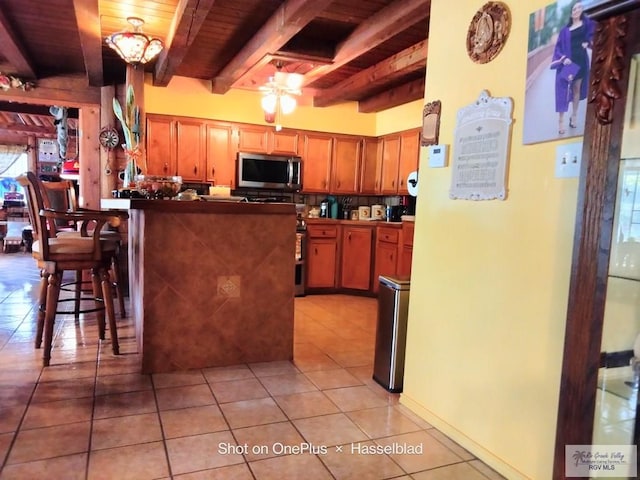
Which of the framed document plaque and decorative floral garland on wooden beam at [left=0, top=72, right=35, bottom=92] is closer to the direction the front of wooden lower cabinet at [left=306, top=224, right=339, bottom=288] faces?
the framed document plaque

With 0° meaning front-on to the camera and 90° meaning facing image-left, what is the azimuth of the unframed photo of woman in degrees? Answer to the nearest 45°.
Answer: approximately 45°

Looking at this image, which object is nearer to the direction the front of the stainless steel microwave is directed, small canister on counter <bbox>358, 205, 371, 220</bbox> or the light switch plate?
the light switch plate

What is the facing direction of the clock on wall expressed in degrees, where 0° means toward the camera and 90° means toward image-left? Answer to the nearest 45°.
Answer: approximately 0°

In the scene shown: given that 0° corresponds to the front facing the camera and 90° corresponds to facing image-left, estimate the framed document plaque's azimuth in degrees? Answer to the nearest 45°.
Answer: approximately 45°

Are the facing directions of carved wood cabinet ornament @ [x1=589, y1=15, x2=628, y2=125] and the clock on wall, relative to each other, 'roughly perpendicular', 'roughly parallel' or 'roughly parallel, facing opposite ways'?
roughly perpendicular

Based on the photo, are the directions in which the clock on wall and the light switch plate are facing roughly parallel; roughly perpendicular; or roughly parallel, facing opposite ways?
roughly perpendicular

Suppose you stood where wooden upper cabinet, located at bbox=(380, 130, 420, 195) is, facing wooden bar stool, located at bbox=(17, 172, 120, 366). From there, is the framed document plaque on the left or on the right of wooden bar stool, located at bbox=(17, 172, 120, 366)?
left
